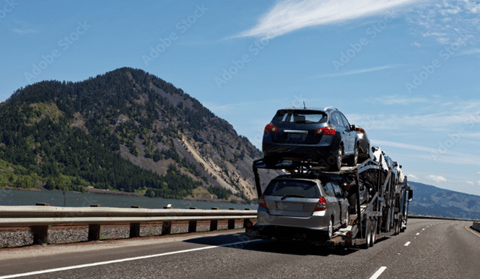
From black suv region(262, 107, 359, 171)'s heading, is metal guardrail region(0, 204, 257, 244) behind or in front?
behind

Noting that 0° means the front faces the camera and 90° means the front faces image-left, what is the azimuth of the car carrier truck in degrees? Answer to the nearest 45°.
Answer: approximately 225°

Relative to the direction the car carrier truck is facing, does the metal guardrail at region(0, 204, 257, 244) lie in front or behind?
behind

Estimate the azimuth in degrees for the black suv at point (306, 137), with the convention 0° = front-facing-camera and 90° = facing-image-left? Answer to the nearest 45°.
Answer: approximately 225°
